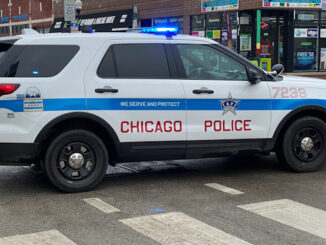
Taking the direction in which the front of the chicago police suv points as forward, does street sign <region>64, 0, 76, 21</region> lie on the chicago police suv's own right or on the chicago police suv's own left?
on the chicago police suv's own left

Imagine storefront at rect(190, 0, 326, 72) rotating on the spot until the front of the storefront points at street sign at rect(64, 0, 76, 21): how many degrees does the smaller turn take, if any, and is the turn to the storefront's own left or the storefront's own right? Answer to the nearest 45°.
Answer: approximately 45° to the storefront's own right

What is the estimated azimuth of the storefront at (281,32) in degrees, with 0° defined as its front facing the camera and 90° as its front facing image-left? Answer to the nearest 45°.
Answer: approximately 0°

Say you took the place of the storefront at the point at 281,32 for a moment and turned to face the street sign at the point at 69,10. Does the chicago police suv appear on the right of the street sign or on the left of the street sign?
left

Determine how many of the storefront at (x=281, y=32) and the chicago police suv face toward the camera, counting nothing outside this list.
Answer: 1

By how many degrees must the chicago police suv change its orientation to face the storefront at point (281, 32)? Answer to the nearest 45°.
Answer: approximately 90° to its left

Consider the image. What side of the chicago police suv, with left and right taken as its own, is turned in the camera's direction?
right

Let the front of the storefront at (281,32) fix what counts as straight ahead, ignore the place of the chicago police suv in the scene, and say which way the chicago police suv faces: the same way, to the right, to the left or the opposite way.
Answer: to the left
